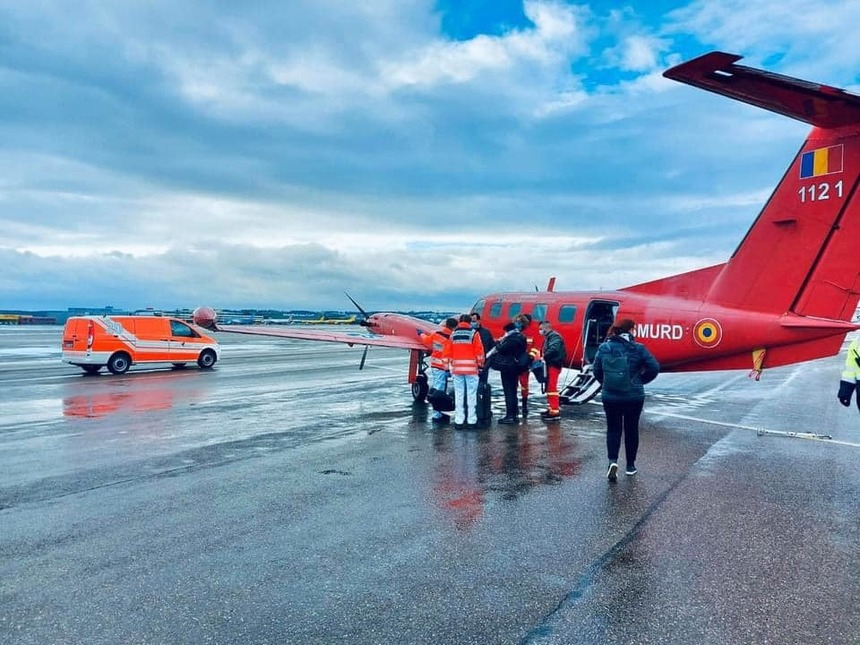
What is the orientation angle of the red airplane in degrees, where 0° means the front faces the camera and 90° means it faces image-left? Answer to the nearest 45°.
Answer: approximately 135°

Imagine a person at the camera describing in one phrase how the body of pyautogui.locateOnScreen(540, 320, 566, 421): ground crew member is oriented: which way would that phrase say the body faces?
to the viewer's left

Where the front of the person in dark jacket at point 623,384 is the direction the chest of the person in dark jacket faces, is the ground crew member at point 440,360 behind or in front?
in front

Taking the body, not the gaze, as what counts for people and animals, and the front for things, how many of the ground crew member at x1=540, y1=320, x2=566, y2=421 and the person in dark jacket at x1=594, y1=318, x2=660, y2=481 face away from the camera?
1

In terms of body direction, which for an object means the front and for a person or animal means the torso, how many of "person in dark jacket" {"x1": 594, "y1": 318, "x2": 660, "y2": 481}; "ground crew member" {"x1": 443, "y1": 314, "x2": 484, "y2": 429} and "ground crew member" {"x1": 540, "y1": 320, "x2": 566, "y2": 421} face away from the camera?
2

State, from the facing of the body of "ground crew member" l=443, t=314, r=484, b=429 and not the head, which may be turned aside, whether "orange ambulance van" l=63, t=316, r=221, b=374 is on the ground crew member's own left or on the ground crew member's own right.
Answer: on the ground crew member's own left

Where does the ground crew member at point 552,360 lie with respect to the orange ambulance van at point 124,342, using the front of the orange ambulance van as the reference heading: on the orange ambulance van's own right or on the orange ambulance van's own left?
on the orange ambulance van's own right

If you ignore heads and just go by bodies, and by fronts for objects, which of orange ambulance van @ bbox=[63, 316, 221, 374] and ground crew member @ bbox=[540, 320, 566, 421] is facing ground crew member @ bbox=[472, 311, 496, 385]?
ground crew member @ bbox=[540, 320, 566, 421]

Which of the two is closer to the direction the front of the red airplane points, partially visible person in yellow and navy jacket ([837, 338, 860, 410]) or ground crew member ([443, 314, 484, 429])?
the ground crew member

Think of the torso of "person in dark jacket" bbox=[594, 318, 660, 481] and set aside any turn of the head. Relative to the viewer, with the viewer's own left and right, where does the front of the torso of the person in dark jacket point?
facing away from the viewer

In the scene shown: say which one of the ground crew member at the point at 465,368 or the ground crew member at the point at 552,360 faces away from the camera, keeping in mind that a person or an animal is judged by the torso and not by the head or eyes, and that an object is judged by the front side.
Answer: the ground crew member at the point at 465,368

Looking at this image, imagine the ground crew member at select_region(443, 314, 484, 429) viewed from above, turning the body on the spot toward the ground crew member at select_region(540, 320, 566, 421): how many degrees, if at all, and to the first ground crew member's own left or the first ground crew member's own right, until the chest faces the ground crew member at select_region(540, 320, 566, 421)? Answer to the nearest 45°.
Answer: approximately 45° to the first ground crew member's own right

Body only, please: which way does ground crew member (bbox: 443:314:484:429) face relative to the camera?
away from the camera

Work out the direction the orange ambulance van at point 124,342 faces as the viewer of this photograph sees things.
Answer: facing away from the viewer and to the right of the viewer

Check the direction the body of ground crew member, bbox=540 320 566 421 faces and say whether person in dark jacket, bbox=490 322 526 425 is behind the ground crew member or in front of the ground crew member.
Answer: in front
